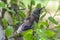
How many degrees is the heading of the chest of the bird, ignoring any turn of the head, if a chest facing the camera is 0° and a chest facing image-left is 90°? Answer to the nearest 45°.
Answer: approximately 270°
